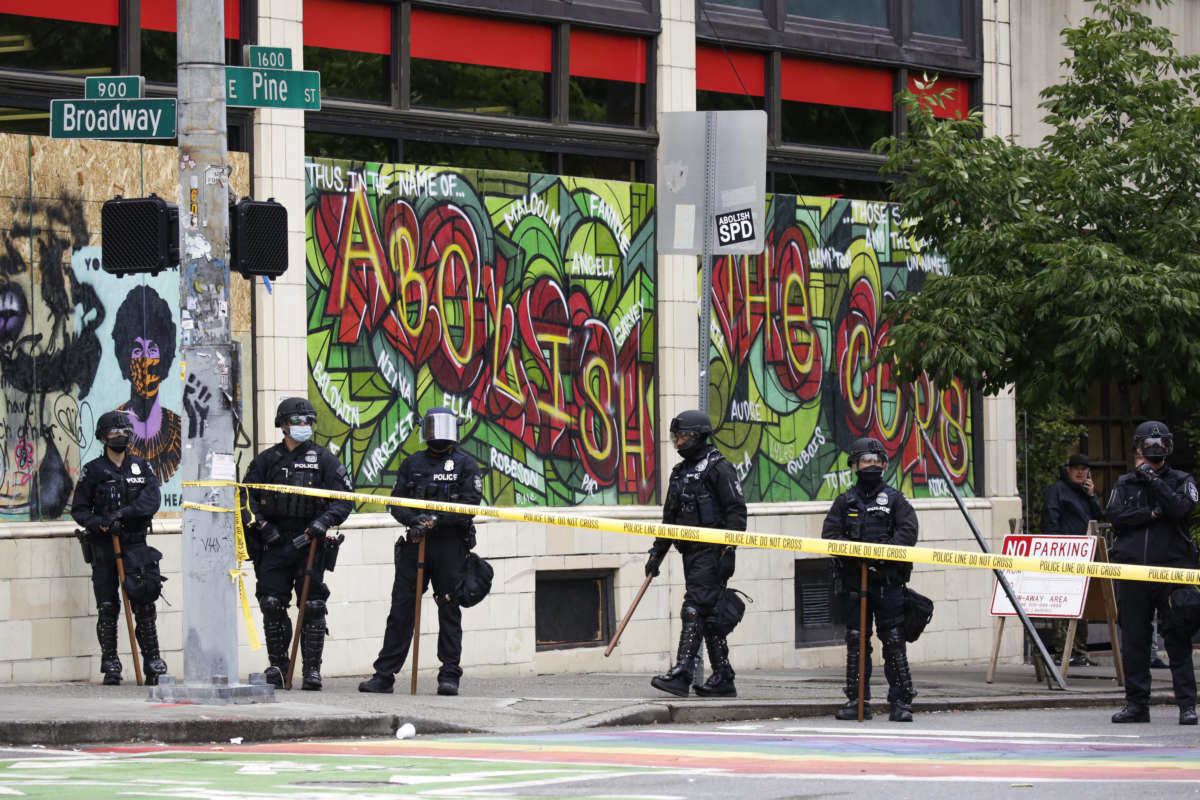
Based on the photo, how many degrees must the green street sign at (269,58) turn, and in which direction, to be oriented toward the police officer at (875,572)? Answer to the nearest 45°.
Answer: approximately 90° to its left

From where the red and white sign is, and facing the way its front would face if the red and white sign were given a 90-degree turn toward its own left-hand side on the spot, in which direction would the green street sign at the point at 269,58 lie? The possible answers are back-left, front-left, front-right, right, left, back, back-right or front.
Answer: back-right

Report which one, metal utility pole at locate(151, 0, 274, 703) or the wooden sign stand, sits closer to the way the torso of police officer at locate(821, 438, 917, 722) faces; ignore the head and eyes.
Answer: the metal utility pole

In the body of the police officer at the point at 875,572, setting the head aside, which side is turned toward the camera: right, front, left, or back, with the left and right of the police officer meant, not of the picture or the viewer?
front

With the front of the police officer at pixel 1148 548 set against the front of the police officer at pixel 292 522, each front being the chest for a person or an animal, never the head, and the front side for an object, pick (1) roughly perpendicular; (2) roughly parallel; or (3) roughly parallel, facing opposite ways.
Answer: roughly parallel

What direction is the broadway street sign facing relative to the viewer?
toward the camera

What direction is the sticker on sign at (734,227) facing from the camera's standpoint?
toward the camera

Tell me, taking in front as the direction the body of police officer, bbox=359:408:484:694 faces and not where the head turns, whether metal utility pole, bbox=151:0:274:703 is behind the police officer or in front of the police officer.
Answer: in front

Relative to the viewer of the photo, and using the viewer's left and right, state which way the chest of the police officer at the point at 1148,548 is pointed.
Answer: facing the viewer

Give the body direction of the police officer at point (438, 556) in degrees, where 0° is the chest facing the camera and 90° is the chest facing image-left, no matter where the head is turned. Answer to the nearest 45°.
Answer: approximately 0°

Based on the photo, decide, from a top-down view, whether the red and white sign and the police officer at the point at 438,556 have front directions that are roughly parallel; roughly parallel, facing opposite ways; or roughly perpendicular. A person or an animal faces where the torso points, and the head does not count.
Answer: roughly parallel
